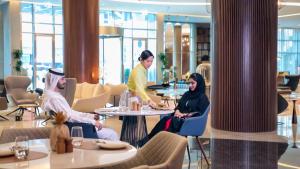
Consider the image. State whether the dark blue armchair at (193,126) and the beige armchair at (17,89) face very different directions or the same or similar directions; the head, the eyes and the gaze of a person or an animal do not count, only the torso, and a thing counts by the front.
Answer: very different directions

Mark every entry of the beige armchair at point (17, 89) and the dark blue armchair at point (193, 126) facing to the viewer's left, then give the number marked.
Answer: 1

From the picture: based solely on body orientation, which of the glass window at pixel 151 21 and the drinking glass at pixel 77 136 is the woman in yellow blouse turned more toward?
the drinking glass

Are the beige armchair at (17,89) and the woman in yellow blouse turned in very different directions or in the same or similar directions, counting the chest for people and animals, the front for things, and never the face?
same or similar directions

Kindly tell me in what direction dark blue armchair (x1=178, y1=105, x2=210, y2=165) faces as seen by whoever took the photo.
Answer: facing to the left of the viewer

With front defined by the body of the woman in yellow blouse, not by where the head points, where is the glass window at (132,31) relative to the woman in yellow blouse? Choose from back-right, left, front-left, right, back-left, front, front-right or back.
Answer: back-left

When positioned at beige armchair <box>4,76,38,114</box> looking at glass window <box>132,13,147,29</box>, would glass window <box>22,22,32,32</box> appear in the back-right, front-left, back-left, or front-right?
front-left

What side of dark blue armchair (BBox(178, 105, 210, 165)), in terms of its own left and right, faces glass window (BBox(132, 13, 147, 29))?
right

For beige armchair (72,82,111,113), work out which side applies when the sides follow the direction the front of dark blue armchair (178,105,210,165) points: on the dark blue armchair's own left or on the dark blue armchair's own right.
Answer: on the dark blue armchair's own right

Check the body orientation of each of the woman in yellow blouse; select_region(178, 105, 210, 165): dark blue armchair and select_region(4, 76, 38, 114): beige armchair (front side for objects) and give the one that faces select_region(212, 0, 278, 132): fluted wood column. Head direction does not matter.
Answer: the beige armchair

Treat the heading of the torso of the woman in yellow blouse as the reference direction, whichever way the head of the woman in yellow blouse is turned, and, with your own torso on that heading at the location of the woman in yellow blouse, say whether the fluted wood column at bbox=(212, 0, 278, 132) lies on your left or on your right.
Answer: on your left

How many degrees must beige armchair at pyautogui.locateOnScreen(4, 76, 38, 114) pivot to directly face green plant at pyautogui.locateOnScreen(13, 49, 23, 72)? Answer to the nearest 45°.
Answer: approximately 135° to its left

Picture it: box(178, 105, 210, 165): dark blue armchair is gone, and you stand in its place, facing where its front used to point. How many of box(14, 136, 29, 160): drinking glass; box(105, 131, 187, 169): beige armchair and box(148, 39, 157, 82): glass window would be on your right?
1

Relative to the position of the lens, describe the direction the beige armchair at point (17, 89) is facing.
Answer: facing the viewer and to the right of the viewer

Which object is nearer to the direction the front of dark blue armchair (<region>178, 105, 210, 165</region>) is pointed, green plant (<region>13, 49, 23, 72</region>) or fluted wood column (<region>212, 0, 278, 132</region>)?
the green plant
